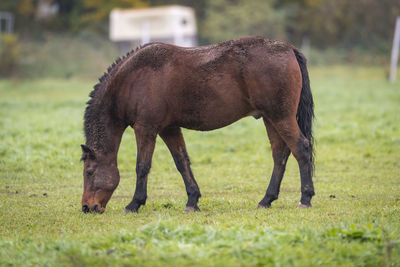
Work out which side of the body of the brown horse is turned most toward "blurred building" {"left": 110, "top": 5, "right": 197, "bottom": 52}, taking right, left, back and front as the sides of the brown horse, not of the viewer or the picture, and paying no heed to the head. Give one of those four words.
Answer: right

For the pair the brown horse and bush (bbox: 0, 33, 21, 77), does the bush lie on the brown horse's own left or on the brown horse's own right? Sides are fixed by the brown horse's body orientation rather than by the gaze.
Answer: on the brown horse's own right

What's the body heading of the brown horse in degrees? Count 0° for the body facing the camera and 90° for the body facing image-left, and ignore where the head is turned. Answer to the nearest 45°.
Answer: approximately 90°
